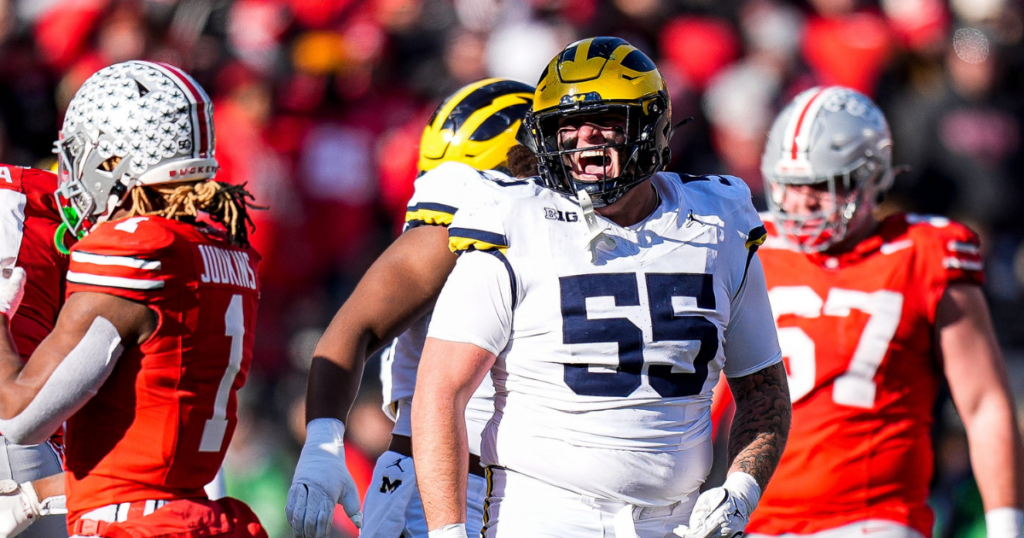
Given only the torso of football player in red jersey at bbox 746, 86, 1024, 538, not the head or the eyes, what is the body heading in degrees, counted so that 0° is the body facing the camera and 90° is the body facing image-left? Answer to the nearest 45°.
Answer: approximately 45°

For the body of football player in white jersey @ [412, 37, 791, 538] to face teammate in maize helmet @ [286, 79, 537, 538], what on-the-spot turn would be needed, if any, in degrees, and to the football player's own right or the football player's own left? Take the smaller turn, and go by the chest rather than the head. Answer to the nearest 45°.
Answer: approximately 135° to the football player's own right

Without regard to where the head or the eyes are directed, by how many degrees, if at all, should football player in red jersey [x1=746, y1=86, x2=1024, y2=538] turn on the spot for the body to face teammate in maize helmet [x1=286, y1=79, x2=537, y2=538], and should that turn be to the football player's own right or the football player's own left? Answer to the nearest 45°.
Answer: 0° — they already face them

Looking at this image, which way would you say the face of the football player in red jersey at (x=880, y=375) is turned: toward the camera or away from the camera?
toward the camera

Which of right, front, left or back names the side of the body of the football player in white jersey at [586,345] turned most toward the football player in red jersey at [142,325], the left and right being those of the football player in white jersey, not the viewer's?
right

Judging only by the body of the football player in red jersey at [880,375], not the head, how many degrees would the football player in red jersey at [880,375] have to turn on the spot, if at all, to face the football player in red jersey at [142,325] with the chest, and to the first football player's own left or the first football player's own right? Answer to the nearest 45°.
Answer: approximately 90° to the first football player's own right

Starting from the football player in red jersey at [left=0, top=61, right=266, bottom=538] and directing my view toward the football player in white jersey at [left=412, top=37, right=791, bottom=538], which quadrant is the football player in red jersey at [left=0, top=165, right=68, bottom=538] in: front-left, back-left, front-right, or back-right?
back-left

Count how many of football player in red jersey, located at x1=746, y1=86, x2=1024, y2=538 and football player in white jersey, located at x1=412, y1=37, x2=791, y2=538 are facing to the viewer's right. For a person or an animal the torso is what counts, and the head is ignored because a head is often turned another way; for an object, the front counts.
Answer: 0

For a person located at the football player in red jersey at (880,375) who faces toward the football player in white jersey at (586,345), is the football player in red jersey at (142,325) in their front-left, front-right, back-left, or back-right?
front-right

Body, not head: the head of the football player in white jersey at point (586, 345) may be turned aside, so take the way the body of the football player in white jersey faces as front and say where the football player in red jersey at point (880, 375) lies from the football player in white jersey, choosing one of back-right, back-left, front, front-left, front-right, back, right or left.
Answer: back-left

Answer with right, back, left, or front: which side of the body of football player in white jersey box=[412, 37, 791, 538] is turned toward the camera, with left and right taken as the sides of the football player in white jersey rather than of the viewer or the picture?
front

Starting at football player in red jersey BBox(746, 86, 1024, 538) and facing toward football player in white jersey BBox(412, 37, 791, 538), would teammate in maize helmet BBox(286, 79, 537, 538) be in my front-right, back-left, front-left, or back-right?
front-right
